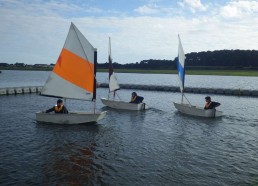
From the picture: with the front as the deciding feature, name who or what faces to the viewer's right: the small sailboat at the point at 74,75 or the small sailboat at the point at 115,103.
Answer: the small sailboat at the point at 74,75

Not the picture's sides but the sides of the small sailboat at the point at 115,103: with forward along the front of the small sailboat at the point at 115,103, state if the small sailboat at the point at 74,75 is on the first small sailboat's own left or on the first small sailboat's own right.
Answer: on the first small sailboat's own left

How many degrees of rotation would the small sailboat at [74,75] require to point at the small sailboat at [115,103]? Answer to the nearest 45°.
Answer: approximately 45° to its left

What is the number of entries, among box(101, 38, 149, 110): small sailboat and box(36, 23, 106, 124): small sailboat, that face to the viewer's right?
1

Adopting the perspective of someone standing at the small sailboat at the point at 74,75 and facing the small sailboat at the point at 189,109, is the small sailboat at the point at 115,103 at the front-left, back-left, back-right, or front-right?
front-left

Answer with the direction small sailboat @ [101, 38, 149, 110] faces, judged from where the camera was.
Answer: facing away from the viewer and to the left of the viewer

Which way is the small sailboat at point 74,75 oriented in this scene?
to the viewer's right

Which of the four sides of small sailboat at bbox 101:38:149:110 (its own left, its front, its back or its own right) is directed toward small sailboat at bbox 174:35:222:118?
back
